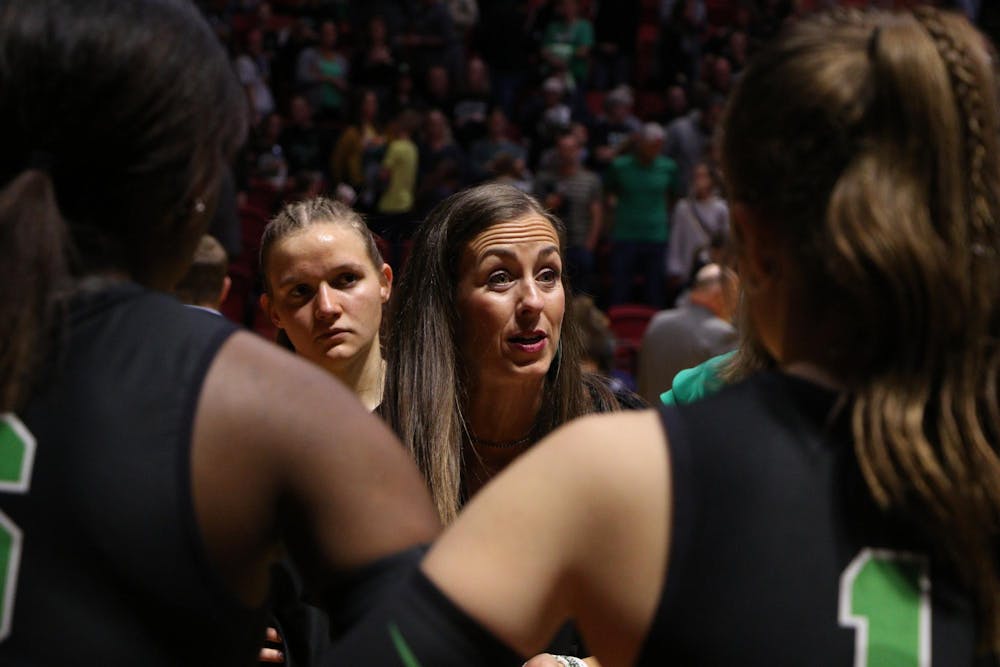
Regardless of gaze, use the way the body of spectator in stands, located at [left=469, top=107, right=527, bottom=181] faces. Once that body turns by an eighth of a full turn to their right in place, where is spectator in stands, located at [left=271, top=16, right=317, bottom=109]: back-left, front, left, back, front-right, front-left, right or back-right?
right

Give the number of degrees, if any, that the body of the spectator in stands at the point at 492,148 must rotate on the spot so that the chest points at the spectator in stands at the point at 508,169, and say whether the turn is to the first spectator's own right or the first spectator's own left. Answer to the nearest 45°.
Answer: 0° — they already face them

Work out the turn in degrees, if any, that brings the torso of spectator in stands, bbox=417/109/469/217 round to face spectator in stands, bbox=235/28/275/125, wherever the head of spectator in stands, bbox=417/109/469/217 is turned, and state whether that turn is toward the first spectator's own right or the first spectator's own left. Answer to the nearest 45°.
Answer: approximately 135° to the first spectator's own right

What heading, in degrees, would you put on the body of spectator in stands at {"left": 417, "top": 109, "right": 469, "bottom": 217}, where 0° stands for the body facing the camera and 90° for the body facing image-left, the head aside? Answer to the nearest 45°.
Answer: approximately 0°

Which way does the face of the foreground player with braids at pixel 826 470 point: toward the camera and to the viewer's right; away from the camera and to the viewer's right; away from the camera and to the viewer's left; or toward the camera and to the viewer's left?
away from the camera and to the viewer's left
